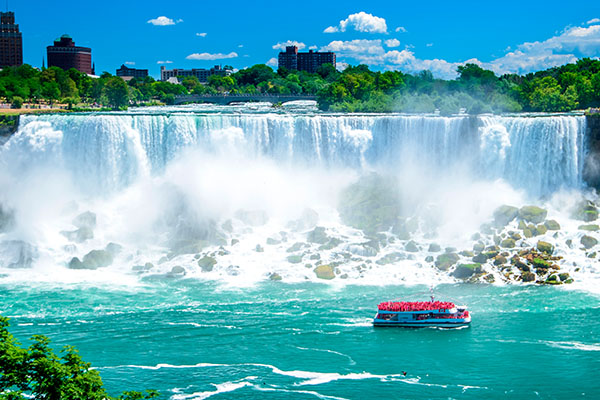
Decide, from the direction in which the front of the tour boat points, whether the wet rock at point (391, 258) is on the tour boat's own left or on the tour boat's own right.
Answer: on the tour boat's own left

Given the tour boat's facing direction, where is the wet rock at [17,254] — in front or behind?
behind

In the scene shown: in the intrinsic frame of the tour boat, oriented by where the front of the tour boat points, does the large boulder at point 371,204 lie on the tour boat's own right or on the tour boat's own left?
on the tour boat's own left

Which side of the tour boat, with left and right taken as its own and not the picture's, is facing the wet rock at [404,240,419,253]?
left

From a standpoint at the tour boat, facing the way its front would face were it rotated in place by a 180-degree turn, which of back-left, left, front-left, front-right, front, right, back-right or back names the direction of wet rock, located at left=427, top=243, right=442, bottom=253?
right

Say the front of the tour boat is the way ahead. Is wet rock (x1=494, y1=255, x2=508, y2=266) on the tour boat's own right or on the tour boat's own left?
on the tour boat's own left

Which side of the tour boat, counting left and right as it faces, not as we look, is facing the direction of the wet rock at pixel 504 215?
left

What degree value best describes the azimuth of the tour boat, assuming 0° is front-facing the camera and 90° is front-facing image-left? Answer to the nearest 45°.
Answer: approximately 270°

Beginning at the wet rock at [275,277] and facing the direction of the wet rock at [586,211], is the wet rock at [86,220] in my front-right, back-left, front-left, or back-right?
back-left

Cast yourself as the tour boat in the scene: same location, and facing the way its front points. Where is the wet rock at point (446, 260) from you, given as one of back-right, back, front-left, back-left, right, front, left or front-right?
left

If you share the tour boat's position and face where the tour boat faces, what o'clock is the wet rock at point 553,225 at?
The wet rock is roughly at 10 o'clock from the tour boat.

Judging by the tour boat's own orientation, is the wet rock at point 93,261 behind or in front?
behind

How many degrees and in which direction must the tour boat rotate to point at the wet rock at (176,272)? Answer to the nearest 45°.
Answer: approximately 135° to its left

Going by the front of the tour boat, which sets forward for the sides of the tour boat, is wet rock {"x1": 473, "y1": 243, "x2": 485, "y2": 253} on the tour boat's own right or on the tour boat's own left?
on the tour boat's own left

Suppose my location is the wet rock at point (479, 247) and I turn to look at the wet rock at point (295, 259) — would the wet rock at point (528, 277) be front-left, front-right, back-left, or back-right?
back-left

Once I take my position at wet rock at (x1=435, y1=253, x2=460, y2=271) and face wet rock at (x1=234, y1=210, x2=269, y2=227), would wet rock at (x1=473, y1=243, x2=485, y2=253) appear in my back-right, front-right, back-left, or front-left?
back-right
